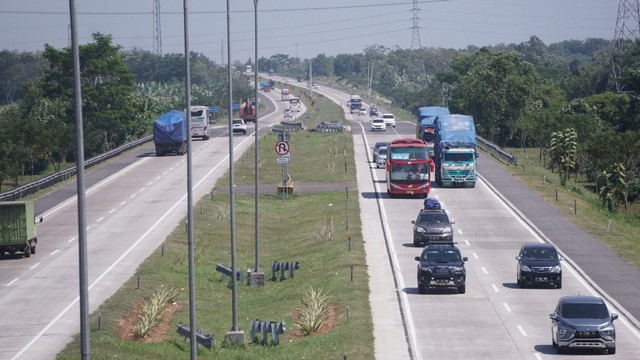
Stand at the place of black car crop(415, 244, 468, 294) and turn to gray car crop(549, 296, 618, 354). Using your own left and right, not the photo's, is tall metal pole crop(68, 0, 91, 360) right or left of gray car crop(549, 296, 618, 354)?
right

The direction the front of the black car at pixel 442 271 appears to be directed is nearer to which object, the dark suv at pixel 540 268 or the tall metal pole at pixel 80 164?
the tall metal pole

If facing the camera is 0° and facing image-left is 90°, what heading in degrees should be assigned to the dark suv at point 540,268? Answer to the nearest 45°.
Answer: approximately 0°

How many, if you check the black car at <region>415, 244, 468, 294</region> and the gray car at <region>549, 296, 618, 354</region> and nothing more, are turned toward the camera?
2

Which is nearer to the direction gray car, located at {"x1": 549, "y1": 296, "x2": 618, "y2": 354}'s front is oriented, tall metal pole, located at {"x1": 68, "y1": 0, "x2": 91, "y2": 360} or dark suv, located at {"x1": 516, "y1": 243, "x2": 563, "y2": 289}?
the tall metal pole

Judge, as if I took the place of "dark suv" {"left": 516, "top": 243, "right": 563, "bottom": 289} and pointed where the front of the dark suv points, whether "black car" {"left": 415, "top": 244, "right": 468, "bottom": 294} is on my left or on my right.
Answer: on my right

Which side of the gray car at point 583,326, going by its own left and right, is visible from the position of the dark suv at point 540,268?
back

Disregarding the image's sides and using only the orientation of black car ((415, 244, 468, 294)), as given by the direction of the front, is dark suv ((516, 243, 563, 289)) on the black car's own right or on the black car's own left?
on the black car's own left
